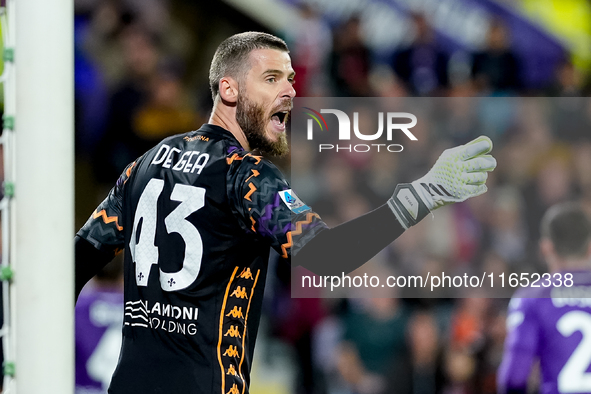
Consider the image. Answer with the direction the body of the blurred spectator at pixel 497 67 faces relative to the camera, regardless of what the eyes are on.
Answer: toward the camera

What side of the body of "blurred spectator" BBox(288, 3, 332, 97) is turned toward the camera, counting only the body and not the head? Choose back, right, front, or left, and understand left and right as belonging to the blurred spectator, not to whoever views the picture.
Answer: front

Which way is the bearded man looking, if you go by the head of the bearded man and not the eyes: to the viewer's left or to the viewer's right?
to the viewer's right

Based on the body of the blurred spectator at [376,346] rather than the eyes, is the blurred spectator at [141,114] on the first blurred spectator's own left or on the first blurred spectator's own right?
on the first blurred spectator's own right

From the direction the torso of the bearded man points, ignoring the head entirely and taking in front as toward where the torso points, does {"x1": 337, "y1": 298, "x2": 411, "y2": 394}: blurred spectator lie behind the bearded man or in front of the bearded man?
in front

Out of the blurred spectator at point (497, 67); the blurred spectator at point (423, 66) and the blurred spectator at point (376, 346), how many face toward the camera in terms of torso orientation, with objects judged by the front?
3
